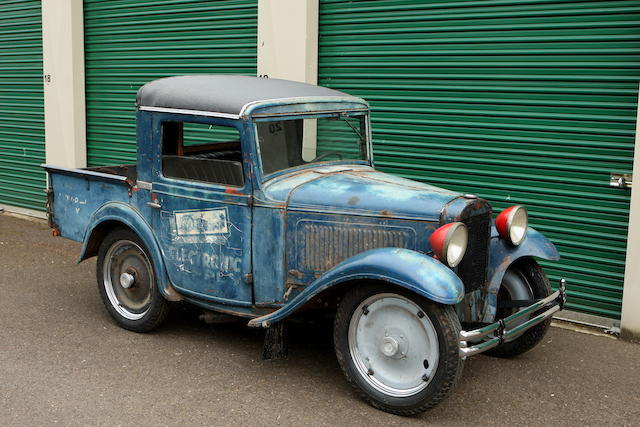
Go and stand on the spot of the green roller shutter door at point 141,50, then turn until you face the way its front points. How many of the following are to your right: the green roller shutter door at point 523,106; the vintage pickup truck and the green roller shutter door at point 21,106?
1

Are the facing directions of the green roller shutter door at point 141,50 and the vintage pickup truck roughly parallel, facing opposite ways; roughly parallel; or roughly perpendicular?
roughly perpendicular

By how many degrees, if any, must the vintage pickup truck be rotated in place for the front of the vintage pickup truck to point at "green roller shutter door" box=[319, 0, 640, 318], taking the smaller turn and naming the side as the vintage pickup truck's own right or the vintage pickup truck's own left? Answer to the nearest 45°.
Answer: approximately 90° to the vintage pickup truck's own left

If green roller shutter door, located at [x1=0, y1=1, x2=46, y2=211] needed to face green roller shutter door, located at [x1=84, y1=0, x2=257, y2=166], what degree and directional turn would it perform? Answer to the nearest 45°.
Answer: approximately 90° to its left

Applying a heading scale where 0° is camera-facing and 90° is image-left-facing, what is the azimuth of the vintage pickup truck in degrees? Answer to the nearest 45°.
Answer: approximately 315°

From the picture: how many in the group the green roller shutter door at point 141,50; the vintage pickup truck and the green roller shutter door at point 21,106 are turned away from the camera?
0

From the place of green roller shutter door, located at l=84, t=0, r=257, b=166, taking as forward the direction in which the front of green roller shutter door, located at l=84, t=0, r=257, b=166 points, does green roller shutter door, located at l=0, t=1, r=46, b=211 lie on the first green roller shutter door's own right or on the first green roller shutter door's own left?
on the first green roller shutter door's own right

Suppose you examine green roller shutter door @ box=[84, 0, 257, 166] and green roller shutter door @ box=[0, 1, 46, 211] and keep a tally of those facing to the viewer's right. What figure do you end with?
0

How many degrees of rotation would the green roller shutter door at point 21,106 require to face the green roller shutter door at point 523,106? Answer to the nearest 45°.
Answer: approximately 90° to its left

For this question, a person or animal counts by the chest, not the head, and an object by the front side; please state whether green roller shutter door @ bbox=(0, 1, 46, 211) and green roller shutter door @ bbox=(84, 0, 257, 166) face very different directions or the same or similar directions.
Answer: same or similar directions

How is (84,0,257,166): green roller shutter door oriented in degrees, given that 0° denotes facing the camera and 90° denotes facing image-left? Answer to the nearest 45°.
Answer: approximately 45°

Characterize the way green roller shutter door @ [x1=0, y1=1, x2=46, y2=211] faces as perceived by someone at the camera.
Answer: facing the viewer and to the left of the viewer

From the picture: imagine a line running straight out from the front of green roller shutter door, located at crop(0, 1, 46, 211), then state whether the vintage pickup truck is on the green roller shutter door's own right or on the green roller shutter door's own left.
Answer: on the green roller shutter door's own left

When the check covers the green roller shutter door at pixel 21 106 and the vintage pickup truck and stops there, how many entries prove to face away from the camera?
0

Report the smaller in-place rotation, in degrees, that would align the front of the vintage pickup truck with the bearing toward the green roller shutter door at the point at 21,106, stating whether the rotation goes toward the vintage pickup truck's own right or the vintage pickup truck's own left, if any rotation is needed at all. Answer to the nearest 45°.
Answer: approximately 180°
